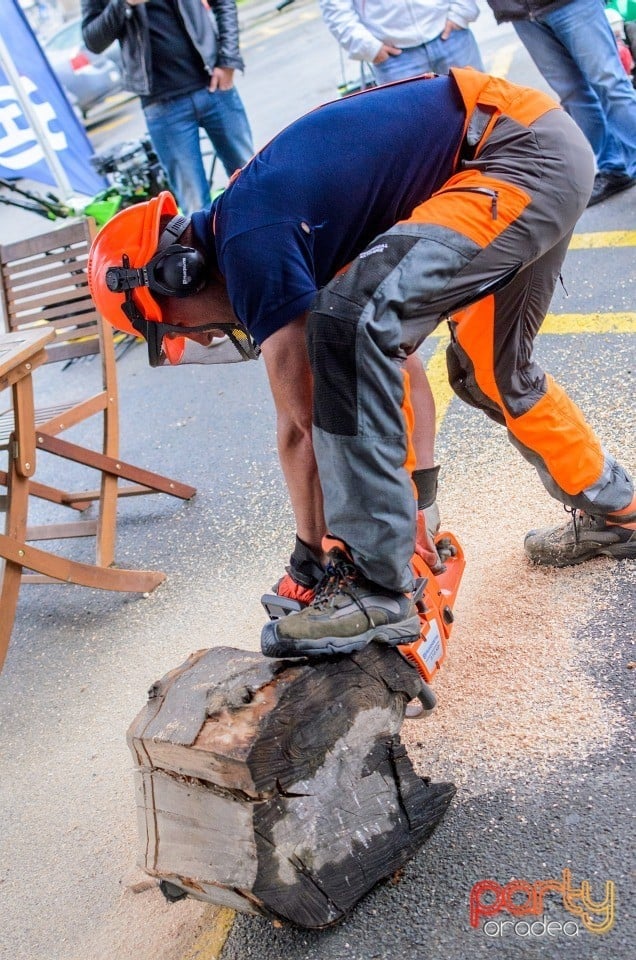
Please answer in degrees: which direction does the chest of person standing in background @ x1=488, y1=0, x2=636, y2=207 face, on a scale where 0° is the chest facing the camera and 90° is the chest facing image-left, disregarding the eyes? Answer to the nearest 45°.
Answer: approximately 45°

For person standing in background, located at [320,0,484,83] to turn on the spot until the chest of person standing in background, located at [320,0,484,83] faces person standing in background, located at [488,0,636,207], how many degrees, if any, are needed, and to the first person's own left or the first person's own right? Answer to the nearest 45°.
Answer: approximately 90° to the first person's own left

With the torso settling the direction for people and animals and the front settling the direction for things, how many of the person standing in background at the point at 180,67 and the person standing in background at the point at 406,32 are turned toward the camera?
2

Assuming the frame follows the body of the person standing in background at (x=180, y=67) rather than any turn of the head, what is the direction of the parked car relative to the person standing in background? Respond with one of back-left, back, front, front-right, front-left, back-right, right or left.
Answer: back

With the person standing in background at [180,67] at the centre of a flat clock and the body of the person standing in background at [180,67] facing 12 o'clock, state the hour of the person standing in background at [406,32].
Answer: the person standing in background at [406,32] is roughly at 10 o'clock from the person standing in background at [180,67].

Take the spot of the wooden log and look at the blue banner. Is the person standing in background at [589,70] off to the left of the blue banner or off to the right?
right

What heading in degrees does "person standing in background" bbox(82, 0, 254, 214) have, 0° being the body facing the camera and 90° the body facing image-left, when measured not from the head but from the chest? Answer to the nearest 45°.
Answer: approximately 0°
